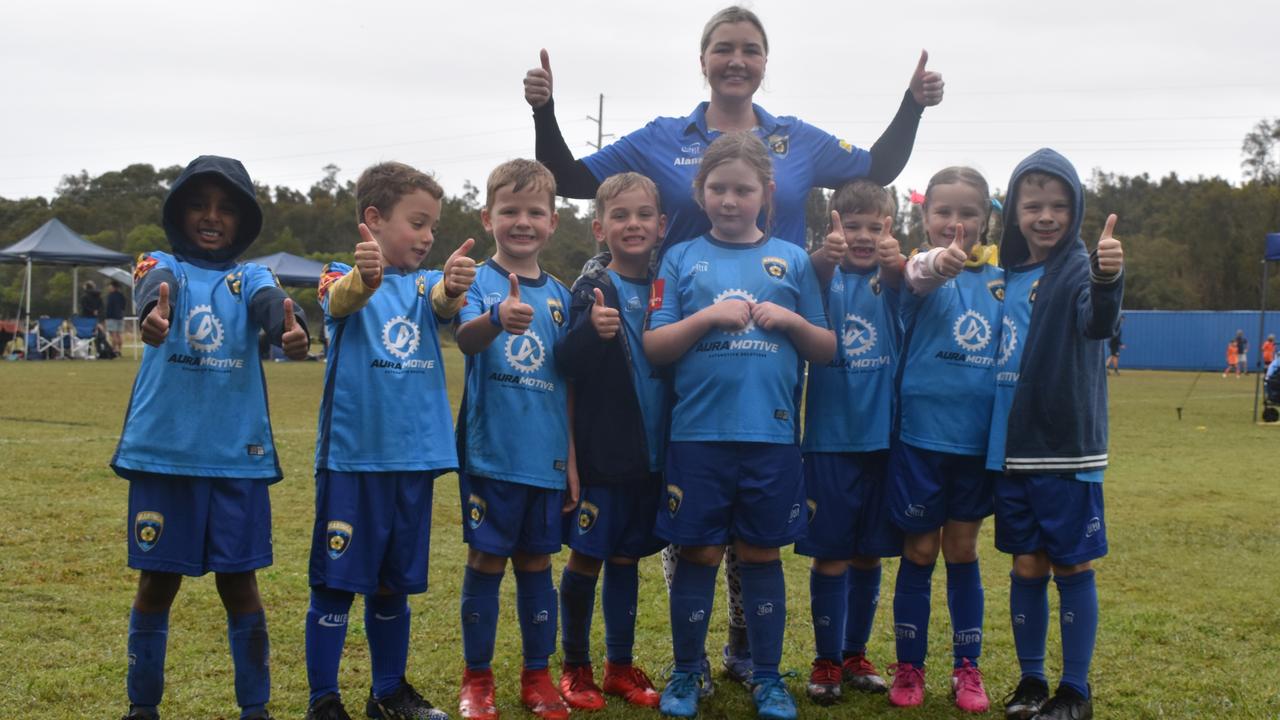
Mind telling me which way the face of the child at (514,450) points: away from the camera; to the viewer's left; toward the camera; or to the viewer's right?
toward the camera

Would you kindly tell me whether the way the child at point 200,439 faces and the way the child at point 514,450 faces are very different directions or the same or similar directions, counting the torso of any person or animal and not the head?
same or similar directions

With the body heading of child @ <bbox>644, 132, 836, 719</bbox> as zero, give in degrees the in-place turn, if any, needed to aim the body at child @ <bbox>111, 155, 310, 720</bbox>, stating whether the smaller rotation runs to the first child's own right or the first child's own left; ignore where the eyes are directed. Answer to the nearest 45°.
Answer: approximately 90° to the first child's own right

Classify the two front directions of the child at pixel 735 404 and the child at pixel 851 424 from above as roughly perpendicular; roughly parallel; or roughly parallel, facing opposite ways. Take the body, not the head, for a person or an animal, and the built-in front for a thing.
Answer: roughly parallel

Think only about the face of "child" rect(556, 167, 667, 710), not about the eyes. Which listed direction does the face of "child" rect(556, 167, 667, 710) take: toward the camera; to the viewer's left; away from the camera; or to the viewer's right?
toward the camera

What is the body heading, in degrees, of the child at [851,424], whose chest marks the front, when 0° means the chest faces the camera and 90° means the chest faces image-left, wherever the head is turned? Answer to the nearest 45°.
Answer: approximately 0°

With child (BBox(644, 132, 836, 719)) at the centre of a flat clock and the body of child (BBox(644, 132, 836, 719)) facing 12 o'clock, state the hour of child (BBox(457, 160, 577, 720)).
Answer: child (BBox(457, 160, 577, 720)) is roughly at 3 o'clock from child (BBox(644, 132, 836, 719)).

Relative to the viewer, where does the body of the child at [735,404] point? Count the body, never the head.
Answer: toward the camera

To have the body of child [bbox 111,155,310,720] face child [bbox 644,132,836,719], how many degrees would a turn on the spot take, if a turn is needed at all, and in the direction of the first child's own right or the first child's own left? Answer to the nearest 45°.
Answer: approximately 90° to the first child's own left

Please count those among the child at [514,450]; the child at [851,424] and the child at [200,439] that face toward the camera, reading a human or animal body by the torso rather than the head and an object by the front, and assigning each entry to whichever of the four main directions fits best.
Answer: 3

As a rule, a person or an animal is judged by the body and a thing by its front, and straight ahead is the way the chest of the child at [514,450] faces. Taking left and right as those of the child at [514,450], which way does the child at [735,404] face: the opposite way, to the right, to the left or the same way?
the same way

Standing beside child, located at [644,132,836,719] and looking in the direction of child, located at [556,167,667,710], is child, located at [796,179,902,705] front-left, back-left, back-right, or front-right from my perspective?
back-right

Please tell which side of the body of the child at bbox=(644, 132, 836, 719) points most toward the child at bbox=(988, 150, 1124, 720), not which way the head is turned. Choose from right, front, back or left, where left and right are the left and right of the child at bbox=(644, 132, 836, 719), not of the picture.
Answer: left
